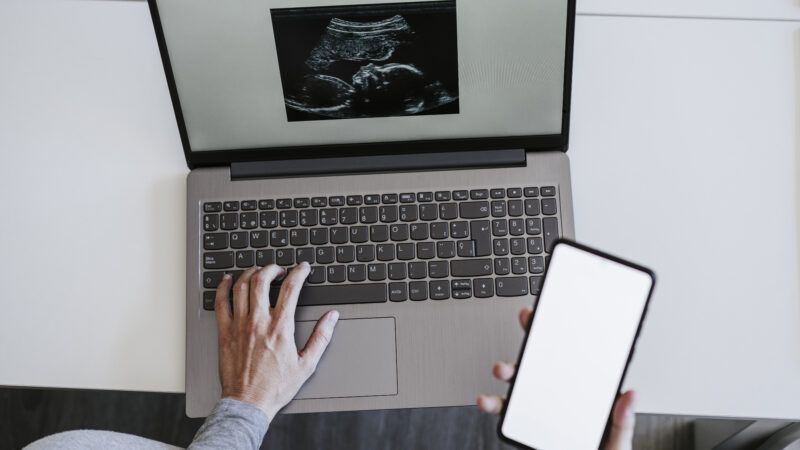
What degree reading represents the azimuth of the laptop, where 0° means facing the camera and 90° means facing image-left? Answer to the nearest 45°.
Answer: approximately 0°
